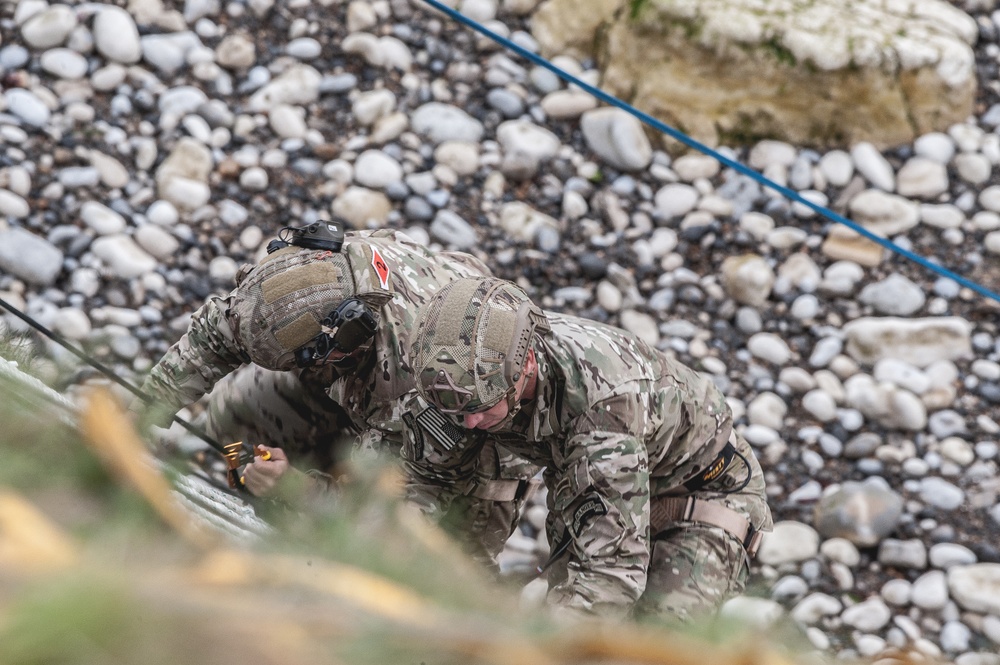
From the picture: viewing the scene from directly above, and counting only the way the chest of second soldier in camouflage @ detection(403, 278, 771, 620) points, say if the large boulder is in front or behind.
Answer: behind

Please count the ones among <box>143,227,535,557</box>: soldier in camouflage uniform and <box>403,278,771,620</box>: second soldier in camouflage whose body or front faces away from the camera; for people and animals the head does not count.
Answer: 0

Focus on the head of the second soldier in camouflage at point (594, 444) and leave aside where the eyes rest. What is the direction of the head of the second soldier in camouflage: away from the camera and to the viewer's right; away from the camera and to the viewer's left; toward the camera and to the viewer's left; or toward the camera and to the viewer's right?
toward the camera and to the viewer's left

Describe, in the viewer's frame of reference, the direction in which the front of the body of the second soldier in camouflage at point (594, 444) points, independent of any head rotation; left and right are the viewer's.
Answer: facing the viewer and to the left of the viewer

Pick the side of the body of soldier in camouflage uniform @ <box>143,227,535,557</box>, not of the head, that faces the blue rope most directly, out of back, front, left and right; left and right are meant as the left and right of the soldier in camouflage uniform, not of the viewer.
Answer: back

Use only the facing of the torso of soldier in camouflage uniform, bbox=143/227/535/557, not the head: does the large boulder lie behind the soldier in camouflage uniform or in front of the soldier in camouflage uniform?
behind

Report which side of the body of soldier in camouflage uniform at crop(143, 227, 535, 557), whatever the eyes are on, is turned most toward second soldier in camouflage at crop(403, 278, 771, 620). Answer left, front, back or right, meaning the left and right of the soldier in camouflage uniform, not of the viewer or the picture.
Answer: left

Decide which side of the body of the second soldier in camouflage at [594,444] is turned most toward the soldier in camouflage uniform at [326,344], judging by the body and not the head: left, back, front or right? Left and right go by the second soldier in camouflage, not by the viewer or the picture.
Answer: right

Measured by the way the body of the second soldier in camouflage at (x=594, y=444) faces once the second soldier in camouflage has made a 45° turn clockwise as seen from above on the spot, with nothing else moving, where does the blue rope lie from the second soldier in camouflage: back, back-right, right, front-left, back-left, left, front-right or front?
right

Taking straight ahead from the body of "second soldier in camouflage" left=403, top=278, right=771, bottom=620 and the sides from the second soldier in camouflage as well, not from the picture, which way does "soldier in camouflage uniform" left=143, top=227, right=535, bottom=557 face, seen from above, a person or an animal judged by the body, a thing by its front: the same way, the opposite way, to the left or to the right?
the same way
